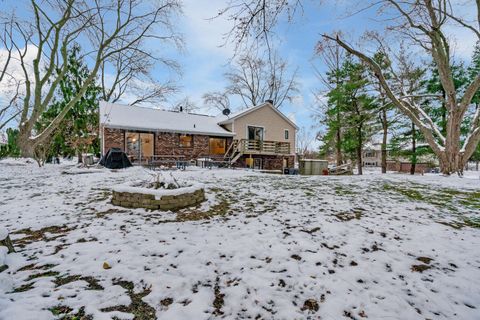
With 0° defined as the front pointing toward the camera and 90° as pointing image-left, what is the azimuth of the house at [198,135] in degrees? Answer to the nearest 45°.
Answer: approximately 180°

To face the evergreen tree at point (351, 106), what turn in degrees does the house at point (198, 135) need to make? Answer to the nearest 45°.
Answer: approximately 90° to its right

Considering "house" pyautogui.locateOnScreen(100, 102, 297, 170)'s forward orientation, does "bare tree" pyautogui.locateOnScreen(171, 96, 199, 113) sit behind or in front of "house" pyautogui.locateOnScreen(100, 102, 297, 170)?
in front

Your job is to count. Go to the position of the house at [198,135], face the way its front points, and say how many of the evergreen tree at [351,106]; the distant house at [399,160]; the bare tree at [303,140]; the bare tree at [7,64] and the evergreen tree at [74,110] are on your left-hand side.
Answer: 2

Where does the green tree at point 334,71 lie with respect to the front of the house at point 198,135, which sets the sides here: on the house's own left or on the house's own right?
on the house's own right

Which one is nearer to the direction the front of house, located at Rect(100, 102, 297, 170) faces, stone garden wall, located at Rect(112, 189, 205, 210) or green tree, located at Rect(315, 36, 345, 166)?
the green tree

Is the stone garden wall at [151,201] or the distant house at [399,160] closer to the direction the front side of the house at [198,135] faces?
the distant house

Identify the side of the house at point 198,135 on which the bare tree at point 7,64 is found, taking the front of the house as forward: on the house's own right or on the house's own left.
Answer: on the house's own left

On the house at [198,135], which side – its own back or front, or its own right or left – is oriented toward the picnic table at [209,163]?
back

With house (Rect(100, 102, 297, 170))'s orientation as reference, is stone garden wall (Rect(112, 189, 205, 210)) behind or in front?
behind
